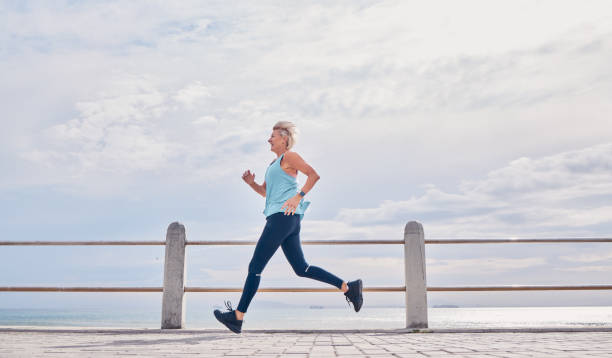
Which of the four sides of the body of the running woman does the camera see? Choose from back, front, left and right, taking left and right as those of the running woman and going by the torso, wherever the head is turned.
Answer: left

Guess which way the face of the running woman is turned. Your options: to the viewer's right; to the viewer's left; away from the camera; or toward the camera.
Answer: to the viewer's left

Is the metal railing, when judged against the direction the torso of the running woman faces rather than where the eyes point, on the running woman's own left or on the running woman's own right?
on the running woman's own right
